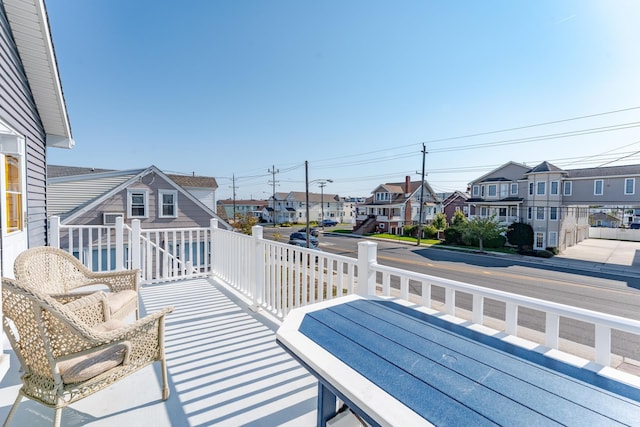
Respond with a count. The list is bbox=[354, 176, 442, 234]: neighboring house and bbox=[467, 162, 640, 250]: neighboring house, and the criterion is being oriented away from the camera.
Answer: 0

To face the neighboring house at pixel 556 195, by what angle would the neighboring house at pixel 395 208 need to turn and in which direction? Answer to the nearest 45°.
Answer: approximately 90° to its left

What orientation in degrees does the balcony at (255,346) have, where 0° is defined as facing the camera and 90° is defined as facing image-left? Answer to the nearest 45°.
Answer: approximately 225°

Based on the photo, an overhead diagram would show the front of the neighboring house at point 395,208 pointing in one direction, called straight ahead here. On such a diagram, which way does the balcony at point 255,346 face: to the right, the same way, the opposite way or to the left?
the opposite way

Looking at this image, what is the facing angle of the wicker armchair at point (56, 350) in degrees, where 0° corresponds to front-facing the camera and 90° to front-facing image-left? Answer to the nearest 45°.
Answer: approximately 225°

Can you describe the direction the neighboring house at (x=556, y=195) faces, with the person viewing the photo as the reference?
facing the viewer and to the left of the viewer

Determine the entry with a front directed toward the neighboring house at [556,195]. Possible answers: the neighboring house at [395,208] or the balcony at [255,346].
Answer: the balcony

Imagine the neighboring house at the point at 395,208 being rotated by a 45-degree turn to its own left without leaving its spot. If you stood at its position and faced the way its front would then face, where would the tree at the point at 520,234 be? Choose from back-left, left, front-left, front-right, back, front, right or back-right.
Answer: front-left

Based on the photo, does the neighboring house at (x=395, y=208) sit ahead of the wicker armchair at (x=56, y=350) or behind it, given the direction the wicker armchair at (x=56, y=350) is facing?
ahead

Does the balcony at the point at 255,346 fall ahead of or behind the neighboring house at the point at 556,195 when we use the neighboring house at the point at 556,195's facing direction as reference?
ahead

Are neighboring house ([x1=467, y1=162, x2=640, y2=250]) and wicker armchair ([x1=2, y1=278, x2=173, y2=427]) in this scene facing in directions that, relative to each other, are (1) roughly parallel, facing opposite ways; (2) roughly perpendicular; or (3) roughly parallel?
roughly perpendicular

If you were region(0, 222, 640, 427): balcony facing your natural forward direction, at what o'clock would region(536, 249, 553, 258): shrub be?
The shrub is roughly at 12 o'clock from the balcony.

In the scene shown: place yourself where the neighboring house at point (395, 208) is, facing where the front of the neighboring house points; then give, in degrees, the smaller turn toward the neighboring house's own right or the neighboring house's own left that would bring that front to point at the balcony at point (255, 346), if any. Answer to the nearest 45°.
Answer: approximately 45° to the neighboring house's own left

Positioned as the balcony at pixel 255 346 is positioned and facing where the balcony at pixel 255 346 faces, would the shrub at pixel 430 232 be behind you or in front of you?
in front
